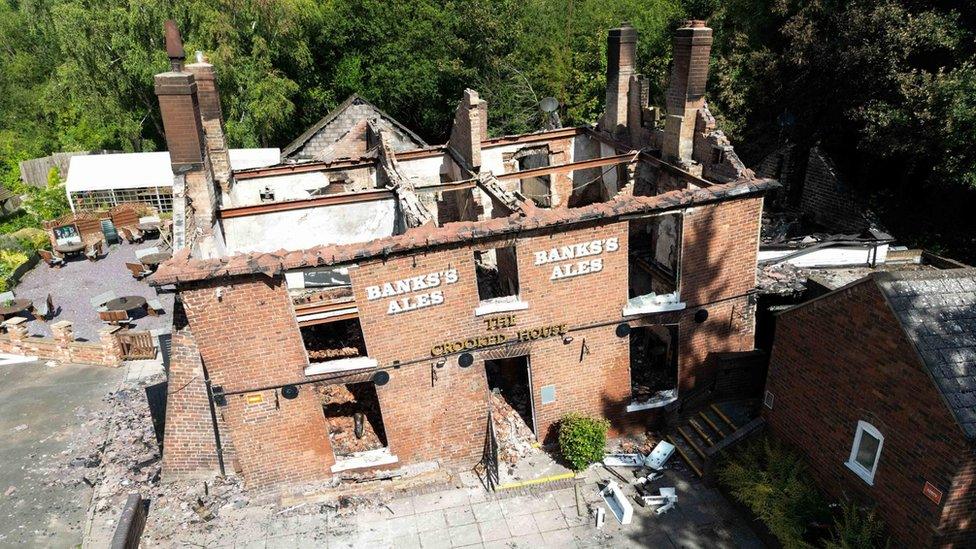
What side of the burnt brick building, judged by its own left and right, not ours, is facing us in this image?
front

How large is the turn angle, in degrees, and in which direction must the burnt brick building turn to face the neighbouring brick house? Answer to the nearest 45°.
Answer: approximately 45° to its left

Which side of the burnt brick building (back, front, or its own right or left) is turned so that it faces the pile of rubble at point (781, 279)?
left

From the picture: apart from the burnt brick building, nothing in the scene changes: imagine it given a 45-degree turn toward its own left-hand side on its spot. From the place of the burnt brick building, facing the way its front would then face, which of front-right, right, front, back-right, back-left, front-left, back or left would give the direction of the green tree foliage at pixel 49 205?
back

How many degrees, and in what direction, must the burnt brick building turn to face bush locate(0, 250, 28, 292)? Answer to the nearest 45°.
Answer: approximately 135° to its right

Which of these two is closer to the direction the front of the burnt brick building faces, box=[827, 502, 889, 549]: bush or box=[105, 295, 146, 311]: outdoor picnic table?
the bush

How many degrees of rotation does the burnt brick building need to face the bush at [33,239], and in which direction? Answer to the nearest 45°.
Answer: approximately 135° to its right

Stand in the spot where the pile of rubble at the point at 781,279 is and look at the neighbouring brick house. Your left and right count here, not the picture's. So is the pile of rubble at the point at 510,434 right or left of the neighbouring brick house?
right

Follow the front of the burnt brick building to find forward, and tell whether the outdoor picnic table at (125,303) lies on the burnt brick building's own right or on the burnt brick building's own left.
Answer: on the burnt brick building's own right

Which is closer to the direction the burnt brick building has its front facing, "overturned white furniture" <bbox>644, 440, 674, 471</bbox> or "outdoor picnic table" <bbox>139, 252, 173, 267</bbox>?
the overturned white furniture

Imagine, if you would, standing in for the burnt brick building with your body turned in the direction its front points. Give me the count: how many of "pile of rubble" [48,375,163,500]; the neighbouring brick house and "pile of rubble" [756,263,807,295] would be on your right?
1

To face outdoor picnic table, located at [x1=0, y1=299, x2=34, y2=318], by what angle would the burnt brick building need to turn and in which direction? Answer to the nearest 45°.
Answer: approximately 135° to its right

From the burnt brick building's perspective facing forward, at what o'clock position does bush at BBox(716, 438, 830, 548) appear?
The bush is roughly at 10 o'clock from the burnt brick building.

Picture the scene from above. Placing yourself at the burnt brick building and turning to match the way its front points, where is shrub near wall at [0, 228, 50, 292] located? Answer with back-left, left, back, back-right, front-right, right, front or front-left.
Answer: back-right
